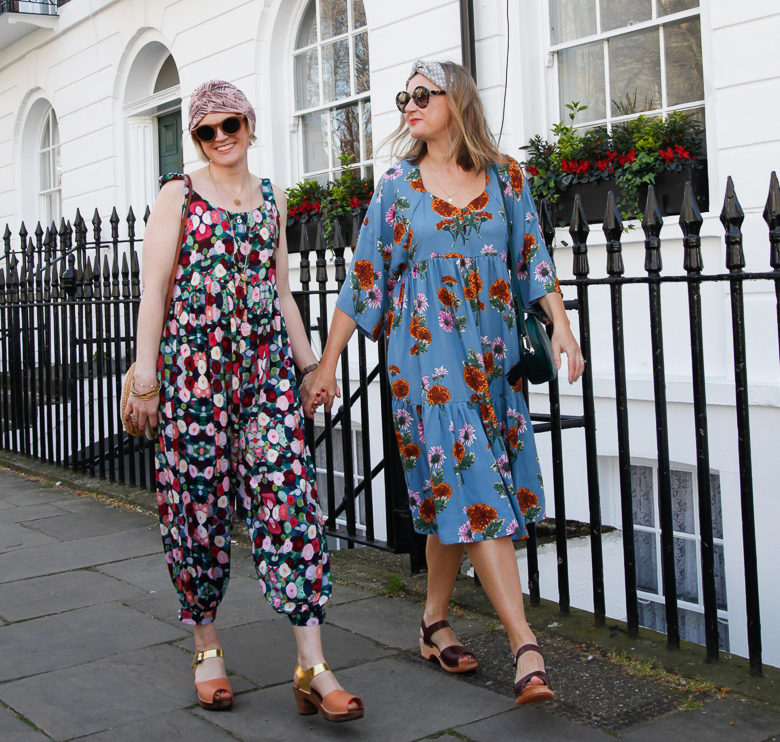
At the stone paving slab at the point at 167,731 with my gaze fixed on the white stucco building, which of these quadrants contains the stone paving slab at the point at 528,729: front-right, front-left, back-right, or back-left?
front-right

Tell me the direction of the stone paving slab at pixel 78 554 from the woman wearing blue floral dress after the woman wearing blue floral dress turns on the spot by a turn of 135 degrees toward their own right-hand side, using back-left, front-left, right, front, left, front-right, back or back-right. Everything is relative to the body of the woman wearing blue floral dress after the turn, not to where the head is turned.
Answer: front

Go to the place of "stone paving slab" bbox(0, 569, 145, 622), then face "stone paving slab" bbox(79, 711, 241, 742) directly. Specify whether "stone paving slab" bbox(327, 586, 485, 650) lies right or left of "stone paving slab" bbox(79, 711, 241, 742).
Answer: left

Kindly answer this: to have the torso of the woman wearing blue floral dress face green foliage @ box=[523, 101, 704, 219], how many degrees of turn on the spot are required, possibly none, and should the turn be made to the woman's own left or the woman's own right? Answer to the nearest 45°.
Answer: approximately 180°

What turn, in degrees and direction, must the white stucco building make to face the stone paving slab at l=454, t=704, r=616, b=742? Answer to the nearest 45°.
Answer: approximately 45° to its left

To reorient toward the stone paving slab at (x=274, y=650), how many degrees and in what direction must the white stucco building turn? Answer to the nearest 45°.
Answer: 0° — it already faces it

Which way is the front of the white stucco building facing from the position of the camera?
facing the viewer and to the left of the viewer

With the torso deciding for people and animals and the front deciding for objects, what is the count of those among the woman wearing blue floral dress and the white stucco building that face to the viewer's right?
0

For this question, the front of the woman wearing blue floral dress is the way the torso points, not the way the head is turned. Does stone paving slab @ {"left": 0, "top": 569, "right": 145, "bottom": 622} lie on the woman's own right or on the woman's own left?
on the woman's own right

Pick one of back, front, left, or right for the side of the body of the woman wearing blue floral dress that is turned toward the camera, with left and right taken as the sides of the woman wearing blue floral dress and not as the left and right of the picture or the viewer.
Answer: front

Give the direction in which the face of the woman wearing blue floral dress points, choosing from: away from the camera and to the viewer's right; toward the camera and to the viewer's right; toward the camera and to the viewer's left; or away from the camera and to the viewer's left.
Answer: toward the camera and to the viewer's left

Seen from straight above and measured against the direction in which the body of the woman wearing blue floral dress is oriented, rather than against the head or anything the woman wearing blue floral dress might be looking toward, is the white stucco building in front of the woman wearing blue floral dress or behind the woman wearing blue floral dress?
behind
